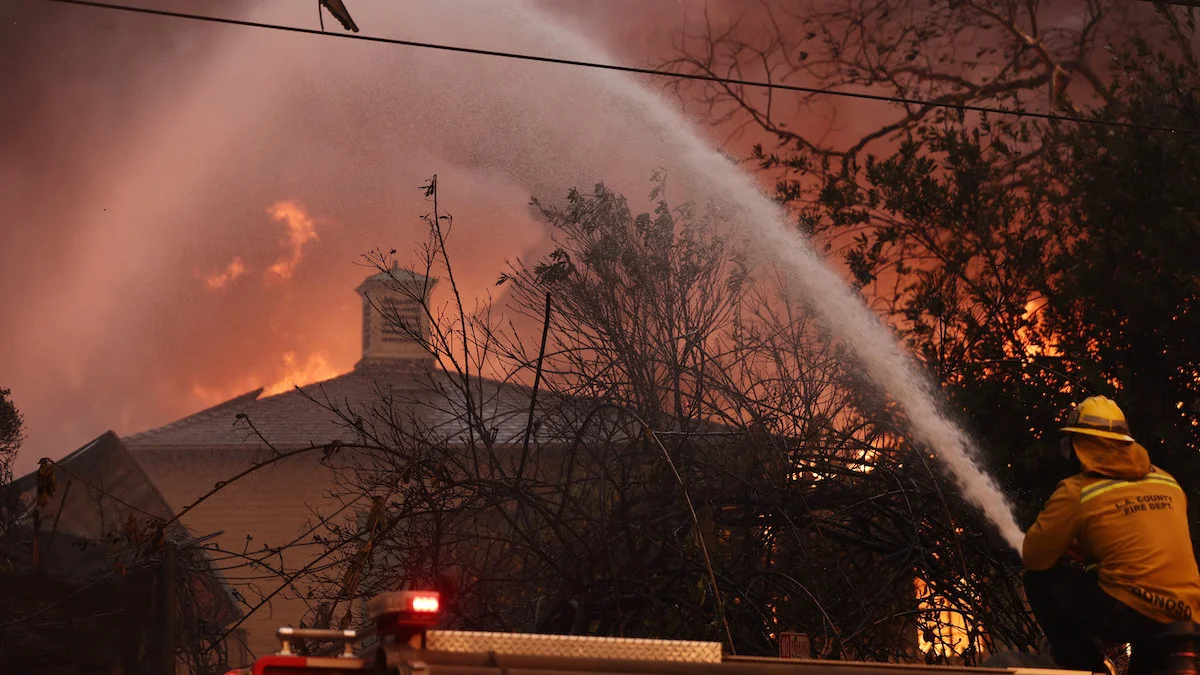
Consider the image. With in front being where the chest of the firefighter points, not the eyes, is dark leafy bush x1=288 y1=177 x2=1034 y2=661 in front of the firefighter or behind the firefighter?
in front

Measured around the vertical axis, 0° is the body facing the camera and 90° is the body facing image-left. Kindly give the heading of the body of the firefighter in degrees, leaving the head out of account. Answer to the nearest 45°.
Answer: approximately 135°

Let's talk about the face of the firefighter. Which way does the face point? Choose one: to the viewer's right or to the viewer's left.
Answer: to the viewer's left

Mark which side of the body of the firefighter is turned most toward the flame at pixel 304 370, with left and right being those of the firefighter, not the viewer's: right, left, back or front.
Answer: front
